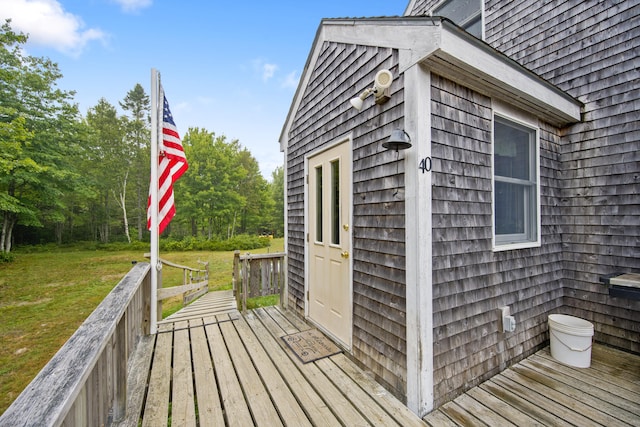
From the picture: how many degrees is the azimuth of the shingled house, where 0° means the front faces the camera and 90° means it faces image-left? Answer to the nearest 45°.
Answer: approximately 45°

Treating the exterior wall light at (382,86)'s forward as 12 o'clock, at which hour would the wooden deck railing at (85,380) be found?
The wooden deck railing is roughly at 12 o'clock from the exterior wall light.

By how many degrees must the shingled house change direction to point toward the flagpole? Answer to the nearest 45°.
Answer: approximately 45° to its right

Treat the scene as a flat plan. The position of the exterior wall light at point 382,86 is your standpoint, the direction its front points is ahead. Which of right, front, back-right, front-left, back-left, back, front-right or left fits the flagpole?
front-right

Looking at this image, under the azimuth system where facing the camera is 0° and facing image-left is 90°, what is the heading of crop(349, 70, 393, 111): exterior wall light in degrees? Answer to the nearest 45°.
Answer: approximately 45°

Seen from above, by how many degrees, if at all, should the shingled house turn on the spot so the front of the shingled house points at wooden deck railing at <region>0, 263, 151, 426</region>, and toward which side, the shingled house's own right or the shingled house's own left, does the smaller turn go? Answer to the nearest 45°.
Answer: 0° — it already faces it
